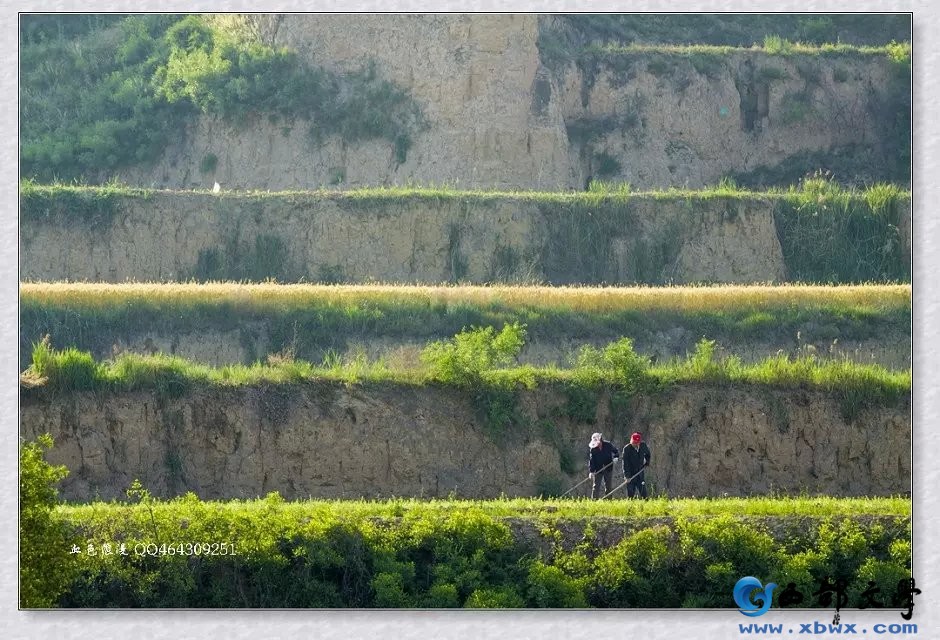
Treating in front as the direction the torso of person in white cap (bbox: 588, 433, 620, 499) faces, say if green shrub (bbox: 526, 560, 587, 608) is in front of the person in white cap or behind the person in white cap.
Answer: in front

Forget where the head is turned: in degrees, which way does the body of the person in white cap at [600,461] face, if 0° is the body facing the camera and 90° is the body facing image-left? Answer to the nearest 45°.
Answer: approximately 45°

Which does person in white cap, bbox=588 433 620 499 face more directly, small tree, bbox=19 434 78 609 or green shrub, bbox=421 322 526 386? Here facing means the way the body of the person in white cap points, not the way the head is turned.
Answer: the small tree

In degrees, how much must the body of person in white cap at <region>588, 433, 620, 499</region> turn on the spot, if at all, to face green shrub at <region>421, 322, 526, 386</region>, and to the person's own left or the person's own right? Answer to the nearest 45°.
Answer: approximately 90° to the person's own right

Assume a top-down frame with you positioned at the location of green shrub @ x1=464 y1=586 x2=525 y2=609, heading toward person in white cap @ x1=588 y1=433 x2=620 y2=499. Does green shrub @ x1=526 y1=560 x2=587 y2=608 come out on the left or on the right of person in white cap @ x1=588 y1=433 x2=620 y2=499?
right
